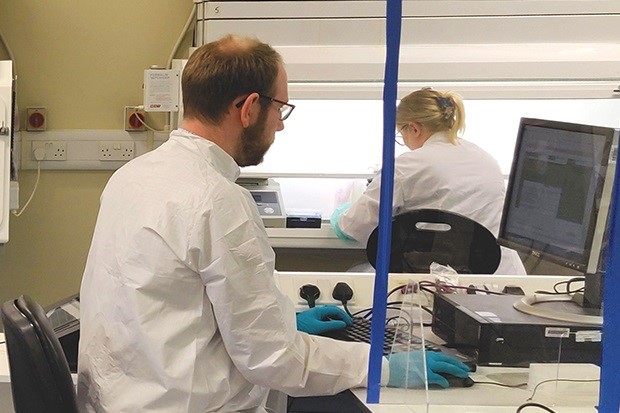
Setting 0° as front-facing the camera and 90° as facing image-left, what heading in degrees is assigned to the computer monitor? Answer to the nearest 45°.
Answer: approximately 45°

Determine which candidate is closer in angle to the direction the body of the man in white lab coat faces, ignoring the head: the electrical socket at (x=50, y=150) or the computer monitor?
the computer monitor

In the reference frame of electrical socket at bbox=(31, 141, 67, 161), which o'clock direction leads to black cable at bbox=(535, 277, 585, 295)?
The black cable is roughly at 11 o'clock from the electrical socket.

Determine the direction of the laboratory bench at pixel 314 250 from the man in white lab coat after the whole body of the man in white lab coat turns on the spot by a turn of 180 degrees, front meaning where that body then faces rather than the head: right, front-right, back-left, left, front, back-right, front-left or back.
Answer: back-right

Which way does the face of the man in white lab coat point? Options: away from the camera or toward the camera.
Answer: away from the camera

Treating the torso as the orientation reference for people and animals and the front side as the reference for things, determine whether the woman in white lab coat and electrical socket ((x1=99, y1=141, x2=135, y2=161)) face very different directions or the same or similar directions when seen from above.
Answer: very different directions

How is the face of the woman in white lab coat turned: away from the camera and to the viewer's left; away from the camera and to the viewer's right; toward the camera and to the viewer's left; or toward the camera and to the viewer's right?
away from the camera and to the viewer's left

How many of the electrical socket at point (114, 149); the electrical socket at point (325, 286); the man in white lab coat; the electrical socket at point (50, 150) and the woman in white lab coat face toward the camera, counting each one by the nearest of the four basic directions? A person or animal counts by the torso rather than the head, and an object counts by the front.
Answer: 3

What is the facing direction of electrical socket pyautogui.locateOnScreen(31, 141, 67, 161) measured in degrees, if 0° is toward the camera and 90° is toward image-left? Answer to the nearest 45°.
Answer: approximately 0°

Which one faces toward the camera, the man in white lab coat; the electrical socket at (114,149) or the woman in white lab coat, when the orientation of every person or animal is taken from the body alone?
the electrical socket

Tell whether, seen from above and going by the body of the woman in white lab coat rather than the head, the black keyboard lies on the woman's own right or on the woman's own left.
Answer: on the woman's own left
